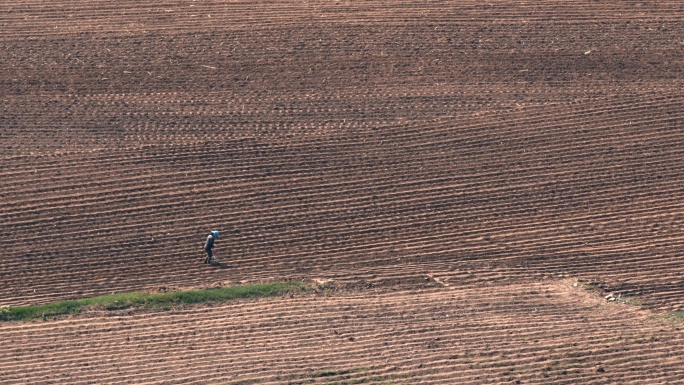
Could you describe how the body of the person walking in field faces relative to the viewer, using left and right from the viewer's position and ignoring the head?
facing to the right of the viewer
